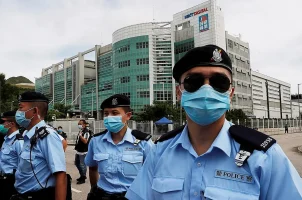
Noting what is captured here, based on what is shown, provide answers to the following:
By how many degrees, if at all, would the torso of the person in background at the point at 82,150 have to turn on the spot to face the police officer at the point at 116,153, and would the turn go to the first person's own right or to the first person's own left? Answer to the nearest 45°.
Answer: approximately 45° to the first person's own left

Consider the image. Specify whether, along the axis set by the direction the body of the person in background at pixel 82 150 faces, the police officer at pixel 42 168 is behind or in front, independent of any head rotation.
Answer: in front

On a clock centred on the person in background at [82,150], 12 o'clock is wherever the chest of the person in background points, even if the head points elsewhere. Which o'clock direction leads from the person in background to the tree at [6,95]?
The tree is roughly at 4 o'clock from the person in background.

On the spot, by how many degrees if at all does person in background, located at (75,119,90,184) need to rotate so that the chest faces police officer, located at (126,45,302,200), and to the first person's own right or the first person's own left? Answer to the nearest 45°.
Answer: approximately 45° to the first person's own left

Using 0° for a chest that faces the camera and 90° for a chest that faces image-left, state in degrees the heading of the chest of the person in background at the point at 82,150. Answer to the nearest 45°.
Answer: approximately 45°

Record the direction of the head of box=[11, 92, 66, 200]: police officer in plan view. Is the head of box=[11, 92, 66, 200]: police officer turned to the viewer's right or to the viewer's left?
to the viewer's left
